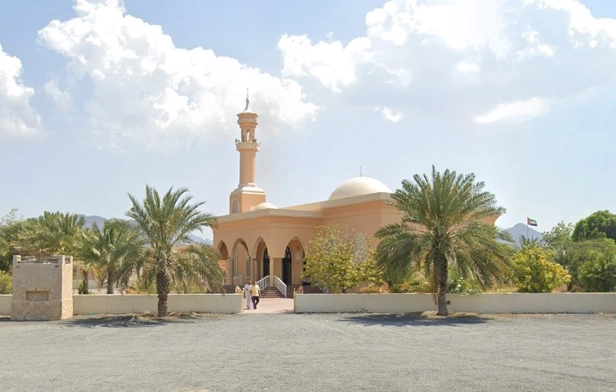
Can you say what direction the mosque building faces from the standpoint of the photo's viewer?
facing the viewer and to the left of the viewer

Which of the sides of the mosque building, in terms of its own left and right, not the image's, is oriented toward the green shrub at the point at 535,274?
left

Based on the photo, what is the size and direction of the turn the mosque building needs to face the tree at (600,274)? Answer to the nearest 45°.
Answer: approximately 90° to its left

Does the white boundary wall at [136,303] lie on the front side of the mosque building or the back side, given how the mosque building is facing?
on the front side

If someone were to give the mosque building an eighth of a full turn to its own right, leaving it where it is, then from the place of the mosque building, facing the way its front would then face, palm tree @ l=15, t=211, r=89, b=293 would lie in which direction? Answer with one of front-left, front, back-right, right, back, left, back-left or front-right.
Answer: front

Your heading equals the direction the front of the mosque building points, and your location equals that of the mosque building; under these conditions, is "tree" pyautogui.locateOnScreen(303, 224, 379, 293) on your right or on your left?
on your left

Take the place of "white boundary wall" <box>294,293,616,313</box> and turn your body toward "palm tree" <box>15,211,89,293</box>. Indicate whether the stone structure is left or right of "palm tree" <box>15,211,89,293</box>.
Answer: left

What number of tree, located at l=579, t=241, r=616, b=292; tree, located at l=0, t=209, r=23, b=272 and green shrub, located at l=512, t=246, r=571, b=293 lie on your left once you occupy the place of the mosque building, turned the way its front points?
2

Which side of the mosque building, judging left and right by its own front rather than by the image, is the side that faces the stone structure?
front

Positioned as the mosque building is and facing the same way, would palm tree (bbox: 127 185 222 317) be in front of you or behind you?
in front
